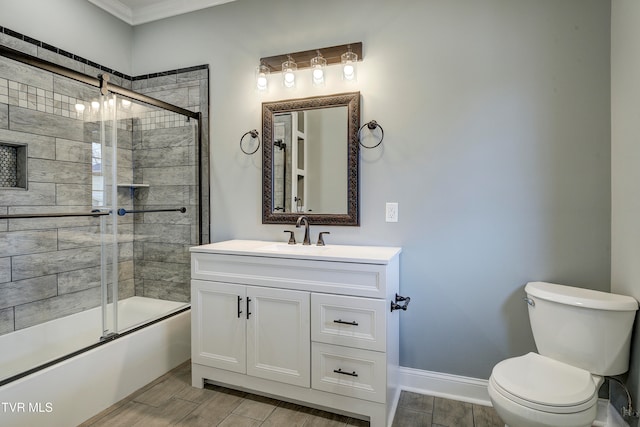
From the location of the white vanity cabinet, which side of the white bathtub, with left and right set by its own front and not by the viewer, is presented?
front

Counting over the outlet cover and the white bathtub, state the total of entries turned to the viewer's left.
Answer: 0

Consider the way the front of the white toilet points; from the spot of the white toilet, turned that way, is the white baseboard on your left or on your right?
on your right

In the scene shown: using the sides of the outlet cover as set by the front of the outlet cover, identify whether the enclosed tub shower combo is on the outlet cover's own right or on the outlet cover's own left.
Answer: on the outlet cover's own right

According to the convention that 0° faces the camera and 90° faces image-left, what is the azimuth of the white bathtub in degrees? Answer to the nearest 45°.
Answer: approximately 315°

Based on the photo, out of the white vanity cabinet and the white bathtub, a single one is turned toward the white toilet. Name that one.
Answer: the white bathtub

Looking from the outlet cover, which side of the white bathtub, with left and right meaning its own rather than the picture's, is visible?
front
